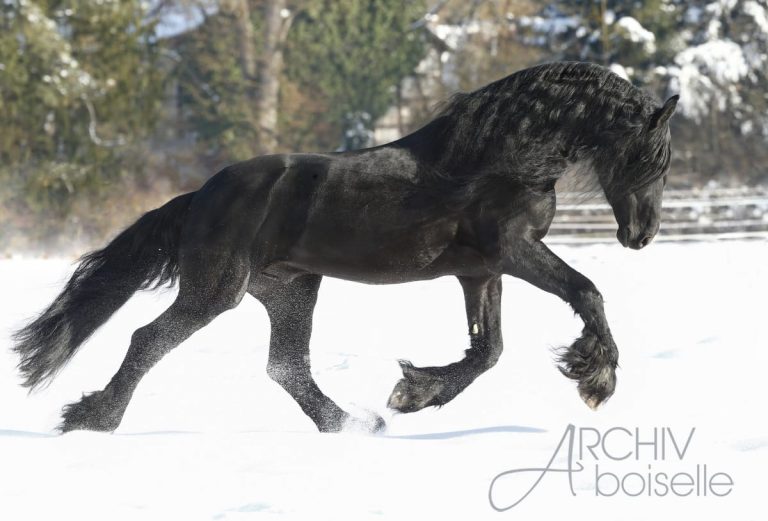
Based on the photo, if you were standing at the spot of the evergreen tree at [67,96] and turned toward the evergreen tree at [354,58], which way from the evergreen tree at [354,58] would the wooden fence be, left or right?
right

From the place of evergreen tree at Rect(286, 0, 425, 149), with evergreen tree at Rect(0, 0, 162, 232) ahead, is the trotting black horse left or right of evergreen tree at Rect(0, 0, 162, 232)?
left

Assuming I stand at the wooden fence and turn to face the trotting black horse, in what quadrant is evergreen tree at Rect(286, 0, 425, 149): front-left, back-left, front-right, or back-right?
back-right

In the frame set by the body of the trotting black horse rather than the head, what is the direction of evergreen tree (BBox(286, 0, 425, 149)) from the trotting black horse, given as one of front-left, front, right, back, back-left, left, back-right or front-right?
left

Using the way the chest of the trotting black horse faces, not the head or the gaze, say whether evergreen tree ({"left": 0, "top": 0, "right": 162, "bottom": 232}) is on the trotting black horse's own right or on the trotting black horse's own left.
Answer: on the trotting black horse's own left

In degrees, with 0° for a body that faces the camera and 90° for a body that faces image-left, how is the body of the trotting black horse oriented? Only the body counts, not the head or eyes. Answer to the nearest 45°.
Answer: approximately 270°

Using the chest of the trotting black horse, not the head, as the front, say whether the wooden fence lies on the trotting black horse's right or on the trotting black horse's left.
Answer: on the trotting black horse's left
